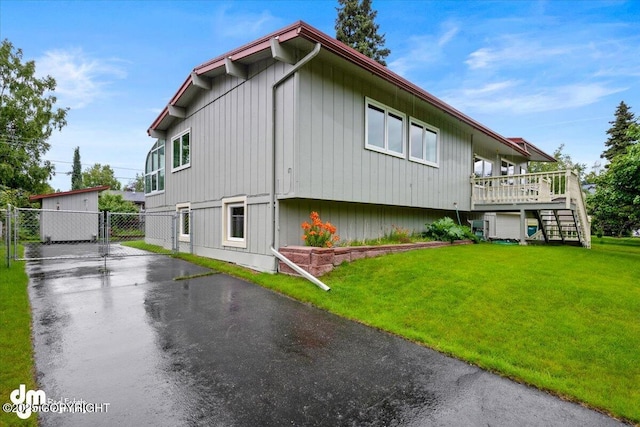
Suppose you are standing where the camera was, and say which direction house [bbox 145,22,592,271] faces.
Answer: facing the viewer and to the right of the viewer

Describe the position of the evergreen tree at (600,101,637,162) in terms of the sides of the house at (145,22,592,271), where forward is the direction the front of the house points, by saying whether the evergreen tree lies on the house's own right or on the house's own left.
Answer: on the house's own left

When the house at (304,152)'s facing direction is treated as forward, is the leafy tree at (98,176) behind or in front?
behind

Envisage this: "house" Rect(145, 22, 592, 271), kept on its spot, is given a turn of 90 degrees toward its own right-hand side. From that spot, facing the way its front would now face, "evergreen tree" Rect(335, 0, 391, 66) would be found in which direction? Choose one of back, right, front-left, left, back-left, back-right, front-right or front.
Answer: back-right

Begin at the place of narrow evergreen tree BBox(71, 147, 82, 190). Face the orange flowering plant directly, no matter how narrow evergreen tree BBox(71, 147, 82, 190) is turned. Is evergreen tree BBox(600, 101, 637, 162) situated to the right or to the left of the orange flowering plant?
left

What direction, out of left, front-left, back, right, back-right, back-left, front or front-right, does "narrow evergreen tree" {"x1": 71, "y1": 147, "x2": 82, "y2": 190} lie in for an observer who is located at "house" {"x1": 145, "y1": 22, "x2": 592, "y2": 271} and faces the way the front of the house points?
back
